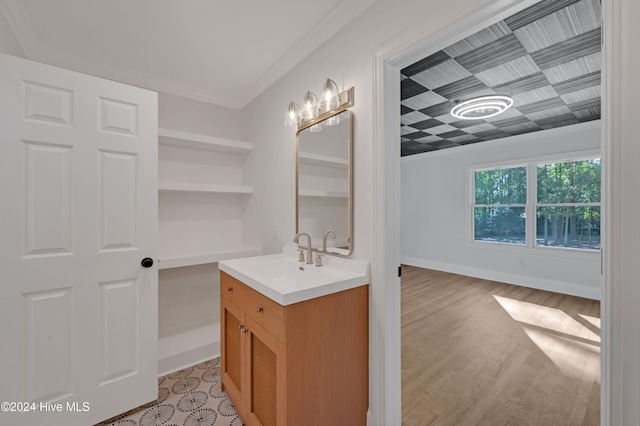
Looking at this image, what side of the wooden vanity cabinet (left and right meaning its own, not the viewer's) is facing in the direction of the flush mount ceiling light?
back

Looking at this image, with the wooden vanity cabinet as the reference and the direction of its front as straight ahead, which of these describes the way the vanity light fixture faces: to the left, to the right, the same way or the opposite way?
the same way

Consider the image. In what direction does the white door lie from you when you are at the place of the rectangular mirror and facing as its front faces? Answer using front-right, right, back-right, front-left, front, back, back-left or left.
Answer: front-right

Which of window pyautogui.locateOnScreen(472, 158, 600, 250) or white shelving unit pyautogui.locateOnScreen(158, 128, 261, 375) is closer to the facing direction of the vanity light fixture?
the white shelving unit

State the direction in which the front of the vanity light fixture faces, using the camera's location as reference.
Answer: facing the viewer and to the left of the viewer

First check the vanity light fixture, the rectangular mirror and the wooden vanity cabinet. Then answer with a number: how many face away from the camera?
0

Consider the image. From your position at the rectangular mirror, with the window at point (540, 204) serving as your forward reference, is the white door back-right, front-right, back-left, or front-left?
back-left

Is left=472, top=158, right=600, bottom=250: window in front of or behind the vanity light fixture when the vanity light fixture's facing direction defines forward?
behind

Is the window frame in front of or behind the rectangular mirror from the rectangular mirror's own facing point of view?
behind

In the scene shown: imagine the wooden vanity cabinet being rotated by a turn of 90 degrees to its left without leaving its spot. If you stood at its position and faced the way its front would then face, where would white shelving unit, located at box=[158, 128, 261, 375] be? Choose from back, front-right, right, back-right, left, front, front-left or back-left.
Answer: back

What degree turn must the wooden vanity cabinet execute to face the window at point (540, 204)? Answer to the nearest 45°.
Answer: approximately 180°

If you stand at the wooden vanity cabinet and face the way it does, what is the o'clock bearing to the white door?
The white door is roughly at 2 o'clock from the wooden vanity cabinet.

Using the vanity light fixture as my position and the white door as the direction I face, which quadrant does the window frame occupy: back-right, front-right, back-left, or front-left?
back-right

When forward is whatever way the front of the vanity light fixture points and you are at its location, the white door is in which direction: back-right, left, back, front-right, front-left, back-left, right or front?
front-right

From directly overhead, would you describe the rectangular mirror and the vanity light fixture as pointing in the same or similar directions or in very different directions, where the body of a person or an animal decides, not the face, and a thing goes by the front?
same or similar directions
